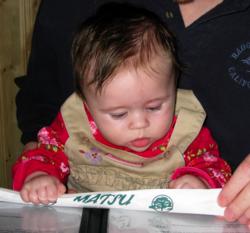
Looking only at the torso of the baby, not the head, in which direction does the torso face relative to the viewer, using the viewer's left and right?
facing the viewer
